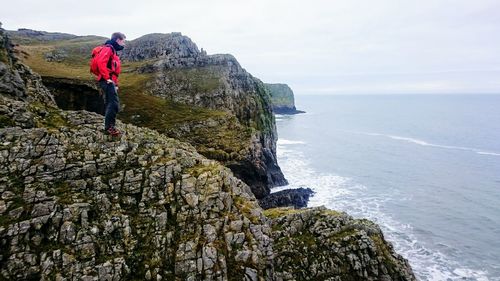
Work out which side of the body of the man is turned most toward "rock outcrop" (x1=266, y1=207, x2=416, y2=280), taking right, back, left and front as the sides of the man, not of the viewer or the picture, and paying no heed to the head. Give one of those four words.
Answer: front

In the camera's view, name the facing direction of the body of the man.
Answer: to the viewer's right
